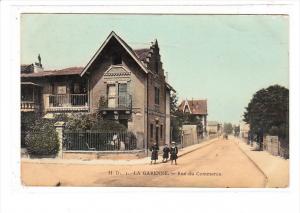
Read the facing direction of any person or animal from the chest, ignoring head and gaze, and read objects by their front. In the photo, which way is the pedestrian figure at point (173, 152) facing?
toward the camera

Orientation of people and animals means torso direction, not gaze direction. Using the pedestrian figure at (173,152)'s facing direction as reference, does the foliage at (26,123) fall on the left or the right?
on its right
